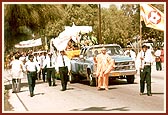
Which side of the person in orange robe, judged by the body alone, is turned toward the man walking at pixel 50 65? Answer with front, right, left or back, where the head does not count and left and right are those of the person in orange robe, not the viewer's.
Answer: right

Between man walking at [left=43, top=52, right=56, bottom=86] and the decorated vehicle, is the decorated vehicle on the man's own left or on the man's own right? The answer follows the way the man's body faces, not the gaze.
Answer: on the man's own left

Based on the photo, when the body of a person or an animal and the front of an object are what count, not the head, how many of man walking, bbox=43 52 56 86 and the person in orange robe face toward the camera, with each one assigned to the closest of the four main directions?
2

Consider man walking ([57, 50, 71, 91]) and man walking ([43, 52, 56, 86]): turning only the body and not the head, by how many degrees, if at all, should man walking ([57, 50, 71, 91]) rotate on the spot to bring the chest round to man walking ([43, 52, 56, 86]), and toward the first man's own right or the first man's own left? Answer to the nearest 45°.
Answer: approximately 90° to the first man's own right

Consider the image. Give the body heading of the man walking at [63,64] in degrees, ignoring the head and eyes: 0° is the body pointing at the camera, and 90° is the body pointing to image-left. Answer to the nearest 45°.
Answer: approximately 0°

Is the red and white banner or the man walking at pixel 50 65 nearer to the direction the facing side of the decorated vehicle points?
the red and white banner

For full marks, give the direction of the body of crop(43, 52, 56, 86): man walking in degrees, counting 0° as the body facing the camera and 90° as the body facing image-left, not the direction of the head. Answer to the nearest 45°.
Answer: approximately 0°
